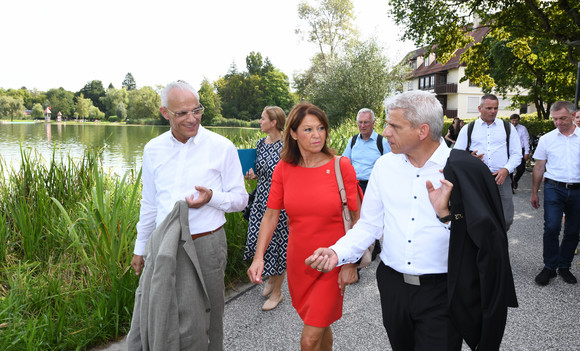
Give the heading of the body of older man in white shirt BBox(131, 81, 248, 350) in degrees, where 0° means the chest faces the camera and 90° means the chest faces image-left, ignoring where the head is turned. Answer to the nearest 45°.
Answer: approximately 0°

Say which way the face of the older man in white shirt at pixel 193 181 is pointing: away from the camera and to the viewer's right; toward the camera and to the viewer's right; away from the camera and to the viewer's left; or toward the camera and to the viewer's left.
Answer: toward the camera and to the viewer's right

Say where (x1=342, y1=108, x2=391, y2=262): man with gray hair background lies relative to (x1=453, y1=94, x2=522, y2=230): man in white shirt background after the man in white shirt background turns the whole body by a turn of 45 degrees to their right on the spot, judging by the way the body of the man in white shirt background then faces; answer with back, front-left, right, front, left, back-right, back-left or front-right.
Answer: front-right

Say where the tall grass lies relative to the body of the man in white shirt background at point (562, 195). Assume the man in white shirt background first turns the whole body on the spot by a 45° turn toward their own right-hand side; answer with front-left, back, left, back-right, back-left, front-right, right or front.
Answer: front

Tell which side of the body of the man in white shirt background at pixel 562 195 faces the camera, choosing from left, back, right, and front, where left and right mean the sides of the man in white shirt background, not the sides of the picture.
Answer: front

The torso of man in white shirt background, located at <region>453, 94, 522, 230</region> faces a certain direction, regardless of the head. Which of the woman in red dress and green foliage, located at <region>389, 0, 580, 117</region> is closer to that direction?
the woman in red dress

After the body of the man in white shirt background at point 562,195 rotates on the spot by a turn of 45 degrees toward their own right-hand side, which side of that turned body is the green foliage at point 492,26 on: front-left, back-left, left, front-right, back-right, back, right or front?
back-right

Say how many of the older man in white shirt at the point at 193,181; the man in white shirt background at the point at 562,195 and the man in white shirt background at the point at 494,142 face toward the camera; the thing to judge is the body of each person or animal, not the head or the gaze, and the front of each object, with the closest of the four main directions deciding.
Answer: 3

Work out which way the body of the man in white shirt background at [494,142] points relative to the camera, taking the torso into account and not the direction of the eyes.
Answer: toward the camera

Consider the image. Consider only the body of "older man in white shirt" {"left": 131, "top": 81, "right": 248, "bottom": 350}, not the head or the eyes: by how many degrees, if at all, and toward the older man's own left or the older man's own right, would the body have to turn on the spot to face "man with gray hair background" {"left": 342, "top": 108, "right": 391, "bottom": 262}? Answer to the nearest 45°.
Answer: approximately 135° to the older man's own left

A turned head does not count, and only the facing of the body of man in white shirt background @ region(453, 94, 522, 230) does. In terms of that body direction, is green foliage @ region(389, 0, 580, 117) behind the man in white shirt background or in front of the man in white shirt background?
behind

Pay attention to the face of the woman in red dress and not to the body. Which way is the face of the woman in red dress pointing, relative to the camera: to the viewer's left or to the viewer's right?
to the viewer's right

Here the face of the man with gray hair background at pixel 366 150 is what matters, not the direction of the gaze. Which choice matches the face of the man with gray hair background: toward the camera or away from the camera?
toward the camera
